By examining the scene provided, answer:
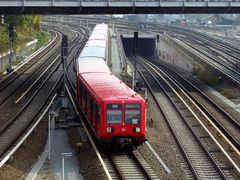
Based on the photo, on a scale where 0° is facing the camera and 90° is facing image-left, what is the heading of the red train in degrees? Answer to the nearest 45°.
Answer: approximately 0°
